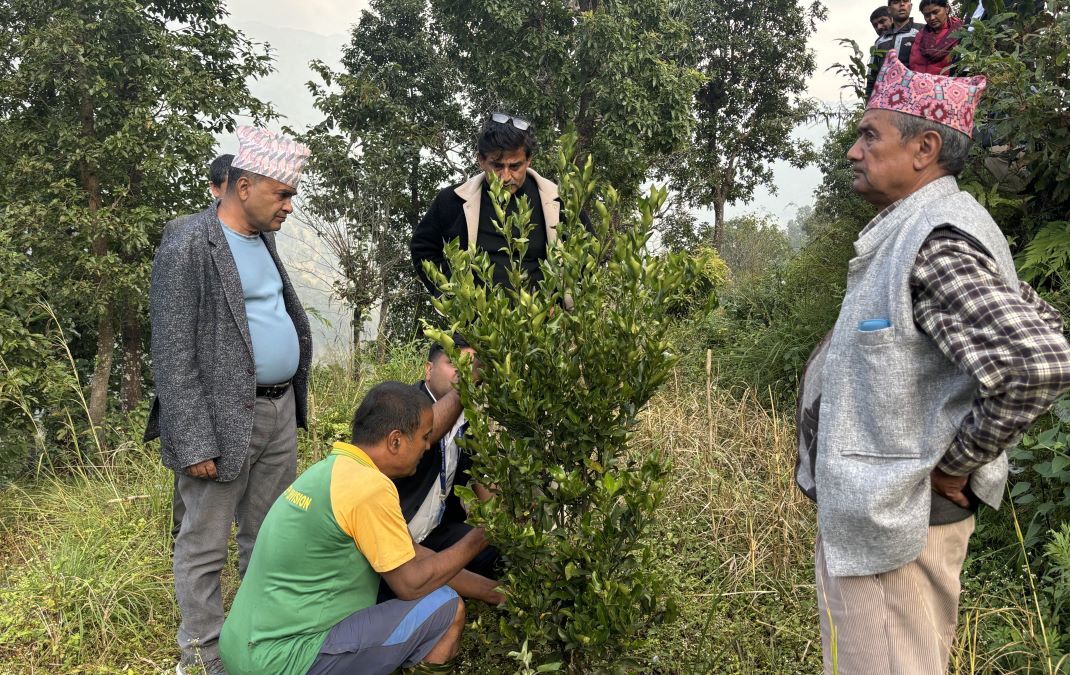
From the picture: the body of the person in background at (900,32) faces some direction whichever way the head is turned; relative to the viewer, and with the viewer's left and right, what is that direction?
facing the viewer

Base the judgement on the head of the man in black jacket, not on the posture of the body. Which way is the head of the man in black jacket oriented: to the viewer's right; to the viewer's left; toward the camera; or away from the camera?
toward the camera

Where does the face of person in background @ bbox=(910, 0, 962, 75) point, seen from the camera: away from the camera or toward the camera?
toward the camera

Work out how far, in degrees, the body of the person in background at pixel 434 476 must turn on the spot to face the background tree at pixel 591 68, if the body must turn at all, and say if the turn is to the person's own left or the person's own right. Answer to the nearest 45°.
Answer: approximately 135° to the person's own left

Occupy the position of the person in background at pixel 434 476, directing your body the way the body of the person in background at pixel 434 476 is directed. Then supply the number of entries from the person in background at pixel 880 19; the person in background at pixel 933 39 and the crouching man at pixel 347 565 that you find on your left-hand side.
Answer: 2

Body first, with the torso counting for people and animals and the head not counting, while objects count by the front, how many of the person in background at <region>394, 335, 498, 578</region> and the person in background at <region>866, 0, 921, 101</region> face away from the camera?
0

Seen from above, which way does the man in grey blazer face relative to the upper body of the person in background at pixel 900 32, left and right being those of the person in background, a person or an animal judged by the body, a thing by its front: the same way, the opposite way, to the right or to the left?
to the left

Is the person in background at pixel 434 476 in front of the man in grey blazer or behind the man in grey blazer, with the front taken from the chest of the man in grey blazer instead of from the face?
in front

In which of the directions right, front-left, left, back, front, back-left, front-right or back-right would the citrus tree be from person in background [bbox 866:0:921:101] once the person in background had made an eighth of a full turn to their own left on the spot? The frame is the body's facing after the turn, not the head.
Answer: front-right

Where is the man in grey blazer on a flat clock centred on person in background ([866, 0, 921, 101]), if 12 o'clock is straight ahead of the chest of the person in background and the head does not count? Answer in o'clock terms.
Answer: The man in grey blazer is roughly at 1 o'clock from the person in background.

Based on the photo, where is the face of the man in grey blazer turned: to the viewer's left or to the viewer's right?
to the viewer's right

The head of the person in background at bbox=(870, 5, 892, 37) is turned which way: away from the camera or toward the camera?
toward the camera

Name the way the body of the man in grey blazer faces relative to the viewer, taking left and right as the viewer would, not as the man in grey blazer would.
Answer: facing the viewer and to the right of the viewer

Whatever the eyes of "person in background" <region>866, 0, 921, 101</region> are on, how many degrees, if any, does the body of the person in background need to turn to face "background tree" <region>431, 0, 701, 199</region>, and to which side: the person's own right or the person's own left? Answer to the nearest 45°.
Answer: approximately 135° to the person's own right

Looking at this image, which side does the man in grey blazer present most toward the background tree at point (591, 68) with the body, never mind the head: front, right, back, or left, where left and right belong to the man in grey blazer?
left

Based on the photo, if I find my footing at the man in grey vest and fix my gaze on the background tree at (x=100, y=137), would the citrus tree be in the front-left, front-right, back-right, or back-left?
front-left

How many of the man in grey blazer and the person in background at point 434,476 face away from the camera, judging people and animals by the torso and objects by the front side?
0
